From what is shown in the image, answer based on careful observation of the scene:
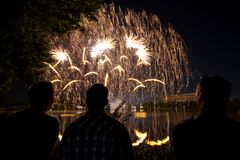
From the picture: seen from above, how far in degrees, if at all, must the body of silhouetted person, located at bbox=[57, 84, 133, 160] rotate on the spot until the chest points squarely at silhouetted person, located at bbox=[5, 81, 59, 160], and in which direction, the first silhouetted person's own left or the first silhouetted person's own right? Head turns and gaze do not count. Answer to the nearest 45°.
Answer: approximately 45° to the first silhouetted person's own left

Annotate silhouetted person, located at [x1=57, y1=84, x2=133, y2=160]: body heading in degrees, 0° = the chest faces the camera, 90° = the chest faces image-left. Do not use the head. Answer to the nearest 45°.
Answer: approximately 180°

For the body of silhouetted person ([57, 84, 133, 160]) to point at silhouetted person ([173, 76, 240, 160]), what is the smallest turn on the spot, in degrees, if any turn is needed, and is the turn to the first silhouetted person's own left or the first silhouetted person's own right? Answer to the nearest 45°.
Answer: approximately 90° to the first silhouetted person's own right

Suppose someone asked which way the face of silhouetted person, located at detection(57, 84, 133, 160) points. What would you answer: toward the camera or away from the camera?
away from the camera
